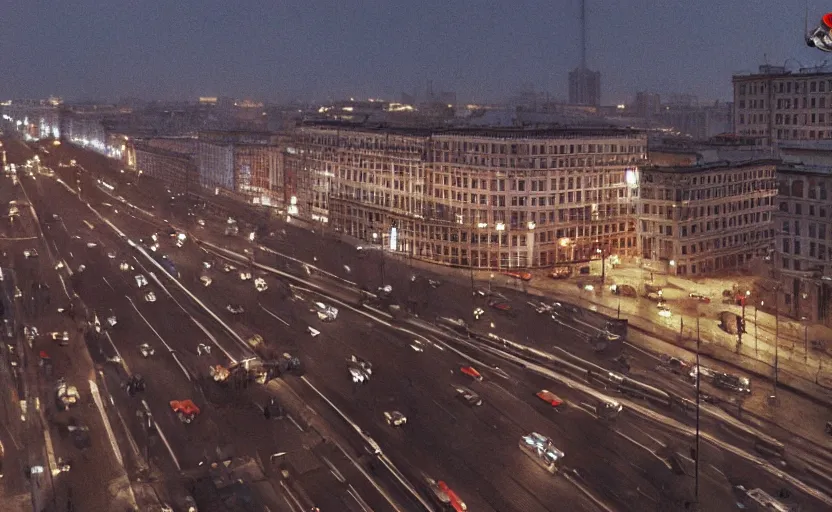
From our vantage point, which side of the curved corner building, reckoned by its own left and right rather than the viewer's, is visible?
front

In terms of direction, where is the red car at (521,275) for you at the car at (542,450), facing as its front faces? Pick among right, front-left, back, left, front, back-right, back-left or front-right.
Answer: back-left

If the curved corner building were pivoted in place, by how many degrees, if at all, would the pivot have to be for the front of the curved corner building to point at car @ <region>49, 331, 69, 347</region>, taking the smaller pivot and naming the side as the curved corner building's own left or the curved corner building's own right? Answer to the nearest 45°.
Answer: approximately 45° to the curved corner building's own right

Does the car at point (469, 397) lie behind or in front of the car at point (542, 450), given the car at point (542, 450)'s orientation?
behind

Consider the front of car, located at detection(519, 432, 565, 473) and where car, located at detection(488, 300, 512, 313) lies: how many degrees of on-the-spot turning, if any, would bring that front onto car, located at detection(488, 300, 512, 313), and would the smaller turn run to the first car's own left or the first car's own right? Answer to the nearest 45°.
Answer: approximately 135° to the first car's own left

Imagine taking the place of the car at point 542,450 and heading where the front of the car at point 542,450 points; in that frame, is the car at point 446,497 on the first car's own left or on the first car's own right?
on the first car's own right

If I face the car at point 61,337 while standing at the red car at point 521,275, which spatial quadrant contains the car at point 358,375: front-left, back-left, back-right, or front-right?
front-left

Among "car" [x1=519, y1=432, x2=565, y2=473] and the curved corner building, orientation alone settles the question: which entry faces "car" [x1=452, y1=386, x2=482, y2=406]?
the curved corner building

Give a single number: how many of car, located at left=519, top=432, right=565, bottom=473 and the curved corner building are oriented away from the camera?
0

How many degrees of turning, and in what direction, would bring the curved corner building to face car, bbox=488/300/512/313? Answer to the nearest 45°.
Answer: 0° — it already faces it

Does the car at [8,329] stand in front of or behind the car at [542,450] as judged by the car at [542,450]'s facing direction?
behind

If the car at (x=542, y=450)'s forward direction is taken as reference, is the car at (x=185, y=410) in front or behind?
behind

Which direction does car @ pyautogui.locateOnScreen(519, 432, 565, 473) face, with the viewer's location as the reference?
facing the viewer and to the right of the viewer

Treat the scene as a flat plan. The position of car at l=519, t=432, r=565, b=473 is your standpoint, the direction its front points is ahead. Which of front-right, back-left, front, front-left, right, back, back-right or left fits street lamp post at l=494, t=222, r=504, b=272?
back-left

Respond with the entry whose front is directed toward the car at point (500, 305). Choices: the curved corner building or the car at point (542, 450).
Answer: the curved corner building
